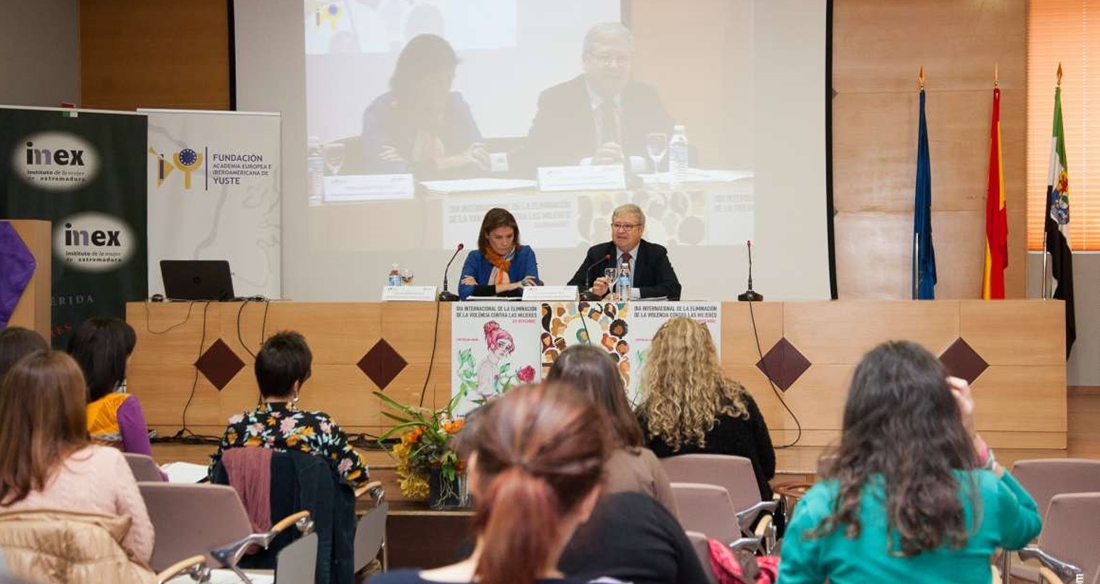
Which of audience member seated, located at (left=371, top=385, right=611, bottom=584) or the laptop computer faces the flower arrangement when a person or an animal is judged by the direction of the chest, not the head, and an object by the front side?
the audience member seated

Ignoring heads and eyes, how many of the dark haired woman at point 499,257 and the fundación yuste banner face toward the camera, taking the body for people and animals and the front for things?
2

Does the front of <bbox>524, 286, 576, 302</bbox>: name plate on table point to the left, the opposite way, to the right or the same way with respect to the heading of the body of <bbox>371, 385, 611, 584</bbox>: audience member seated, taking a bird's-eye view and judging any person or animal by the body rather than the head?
the opposite way

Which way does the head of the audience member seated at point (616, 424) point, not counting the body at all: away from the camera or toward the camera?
away from the camera

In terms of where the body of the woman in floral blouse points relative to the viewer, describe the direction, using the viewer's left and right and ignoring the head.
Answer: facing away from the viewer

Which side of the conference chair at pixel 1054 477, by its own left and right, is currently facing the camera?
back

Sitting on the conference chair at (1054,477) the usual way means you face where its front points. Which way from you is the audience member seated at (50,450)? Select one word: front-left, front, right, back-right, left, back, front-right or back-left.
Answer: back-left

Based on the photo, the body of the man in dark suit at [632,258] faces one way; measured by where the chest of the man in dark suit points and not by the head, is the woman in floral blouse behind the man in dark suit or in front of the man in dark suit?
in front

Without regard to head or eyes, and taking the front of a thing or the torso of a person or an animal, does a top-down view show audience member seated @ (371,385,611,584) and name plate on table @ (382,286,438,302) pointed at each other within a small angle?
yes

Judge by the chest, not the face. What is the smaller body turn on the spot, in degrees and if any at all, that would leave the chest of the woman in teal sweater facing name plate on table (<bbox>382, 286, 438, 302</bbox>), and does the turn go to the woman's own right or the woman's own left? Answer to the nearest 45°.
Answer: approximately 45° to the woman's own left

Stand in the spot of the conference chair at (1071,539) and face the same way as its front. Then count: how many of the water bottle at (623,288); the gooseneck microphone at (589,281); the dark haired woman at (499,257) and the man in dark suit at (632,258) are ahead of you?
4

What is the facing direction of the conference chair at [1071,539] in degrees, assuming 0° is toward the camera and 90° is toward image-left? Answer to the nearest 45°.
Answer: approximately 135°

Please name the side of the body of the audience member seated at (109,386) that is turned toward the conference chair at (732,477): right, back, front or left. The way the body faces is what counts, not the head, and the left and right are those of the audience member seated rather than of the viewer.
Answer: right

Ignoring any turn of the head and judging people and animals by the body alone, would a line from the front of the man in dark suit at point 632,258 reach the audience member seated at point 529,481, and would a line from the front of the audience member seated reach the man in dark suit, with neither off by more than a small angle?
yes
